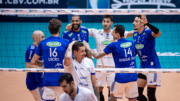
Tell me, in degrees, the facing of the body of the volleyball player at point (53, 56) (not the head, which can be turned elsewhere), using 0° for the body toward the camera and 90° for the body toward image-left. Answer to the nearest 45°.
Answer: approximately 180°

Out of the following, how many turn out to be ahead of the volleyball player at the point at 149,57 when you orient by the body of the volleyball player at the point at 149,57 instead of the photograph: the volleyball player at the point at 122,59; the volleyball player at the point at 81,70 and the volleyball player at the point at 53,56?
3

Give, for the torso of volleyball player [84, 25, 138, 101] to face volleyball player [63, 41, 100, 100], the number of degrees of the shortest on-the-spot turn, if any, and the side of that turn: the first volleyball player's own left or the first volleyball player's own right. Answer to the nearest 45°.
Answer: approximately 90° to the first volleyball player's own left

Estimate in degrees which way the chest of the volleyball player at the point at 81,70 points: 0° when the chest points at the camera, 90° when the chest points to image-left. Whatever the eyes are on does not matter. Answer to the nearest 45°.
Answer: approximately 315°

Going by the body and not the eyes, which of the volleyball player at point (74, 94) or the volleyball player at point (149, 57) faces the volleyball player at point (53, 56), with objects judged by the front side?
the volleyball player at point (149, 57)

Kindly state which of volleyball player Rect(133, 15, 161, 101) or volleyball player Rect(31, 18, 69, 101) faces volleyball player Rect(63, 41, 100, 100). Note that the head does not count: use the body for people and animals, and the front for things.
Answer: volleyball player Rect(133, 15, 161, 101)

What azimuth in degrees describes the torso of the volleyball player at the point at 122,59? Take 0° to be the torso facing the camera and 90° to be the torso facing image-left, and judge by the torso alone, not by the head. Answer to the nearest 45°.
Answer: approximately 135°
